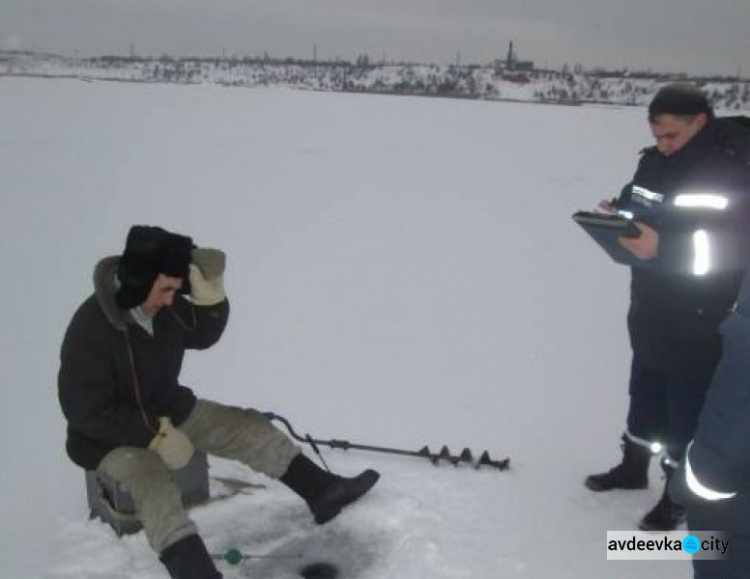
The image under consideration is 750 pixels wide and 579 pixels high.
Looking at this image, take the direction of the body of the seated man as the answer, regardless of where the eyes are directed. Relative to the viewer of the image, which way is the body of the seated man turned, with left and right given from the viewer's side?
facing the viewer and to the right of the viewer

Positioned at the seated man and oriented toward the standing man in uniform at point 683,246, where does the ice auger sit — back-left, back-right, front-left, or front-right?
front-left

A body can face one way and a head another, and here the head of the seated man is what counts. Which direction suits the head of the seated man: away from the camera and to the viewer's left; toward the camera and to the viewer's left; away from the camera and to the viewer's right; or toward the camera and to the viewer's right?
toward the camera and to the viewer's right

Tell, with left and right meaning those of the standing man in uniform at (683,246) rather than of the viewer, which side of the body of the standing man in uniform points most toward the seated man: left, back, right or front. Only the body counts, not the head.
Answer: front

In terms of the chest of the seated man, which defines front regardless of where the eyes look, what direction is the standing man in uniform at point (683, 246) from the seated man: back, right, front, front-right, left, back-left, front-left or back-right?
front-left

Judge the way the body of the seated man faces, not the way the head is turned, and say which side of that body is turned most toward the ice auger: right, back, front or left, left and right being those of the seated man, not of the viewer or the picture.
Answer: left

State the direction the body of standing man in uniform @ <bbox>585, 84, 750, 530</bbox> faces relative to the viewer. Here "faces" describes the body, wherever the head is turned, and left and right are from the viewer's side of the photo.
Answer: facing the viewer and to the left of the viewer

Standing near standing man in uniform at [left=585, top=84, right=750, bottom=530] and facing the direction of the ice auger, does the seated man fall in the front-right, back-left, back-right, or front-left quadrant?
front-left

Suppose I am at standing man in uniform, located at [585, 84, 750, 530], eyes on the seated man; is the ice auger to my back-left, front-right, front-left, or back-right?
front-right

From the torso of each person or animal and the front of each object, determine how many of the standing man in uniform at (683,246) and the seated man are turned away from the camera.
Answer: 0
